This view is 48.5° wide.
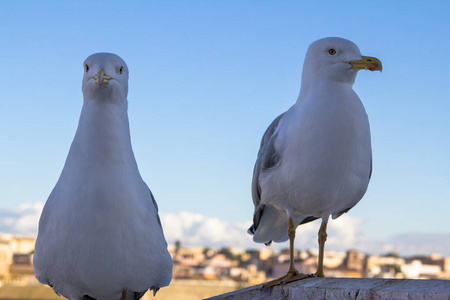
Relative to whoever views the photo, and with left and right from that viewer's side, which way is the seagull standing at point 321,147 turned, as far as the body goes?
facing the viewer and to the right of the viewer

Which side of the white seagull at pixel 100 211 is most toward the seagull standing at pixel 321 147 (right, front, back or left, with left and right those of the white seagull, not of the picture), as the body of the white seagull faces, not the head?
left

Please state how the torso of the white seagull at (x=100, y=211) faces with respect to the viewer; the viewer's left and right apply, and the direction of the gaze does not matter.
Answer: facing the viewer

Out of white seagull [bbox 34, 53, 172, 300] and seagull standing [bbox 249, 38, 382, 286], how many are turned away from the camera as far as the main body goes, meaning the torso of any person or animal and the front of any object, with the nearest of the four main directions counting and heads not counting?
0

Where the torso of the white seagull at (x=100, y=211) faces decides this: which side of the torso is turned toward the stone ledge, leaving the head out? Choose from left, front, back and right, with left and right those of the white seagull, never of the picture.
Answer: left
